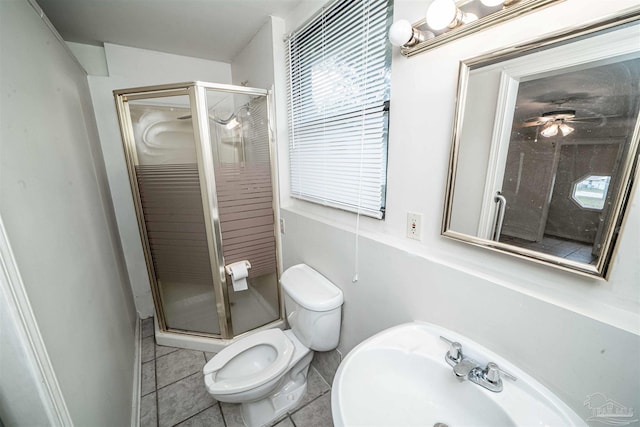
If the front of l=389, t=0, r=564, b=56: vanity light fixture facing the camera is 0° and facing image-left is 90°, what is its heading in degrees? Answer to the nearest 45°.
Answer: approximately 45°

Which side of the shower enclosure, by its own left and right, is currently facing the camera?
front

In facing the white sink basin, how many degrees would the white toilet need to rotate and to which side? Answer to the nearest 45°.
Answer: approximately 90° to its left

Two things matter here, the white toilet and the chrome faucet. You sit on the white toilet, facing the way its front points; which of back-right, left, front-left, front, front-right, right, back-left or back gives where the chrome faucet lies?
left

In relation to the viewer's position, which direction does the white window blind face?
facing the viewer and to the left of the viewer

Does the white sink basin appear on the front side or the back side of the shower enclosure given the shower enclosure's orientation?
on the front side

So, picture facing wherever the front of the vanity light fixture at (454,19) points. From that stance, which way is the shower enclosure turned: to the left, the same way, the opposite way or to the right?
to the left

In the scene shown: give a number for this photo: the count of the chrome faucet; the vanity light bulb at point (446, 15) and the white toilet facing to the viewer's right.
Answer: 0

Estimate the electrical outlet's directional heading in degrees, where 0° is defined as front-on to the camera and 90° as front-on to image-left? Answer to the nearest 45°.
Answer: approximately 45°

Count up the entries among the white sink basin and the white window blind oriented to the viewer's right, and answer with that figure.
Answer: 0
